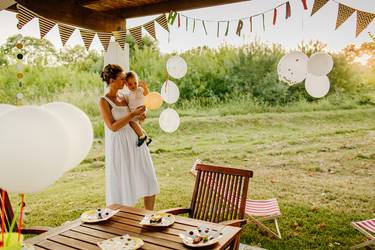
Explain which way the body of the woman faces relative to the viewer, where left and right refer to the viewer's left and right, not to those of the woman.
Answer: facing the viewer and to the right of the viewer

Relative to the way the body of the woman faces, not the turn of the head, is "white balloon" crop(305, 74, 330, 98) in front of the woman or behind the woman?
in front

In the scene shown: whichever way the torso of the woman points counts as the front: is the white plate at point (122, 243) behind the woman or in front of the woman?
in front

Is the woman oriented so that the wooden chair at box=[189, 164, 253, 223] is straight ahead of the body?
yes
